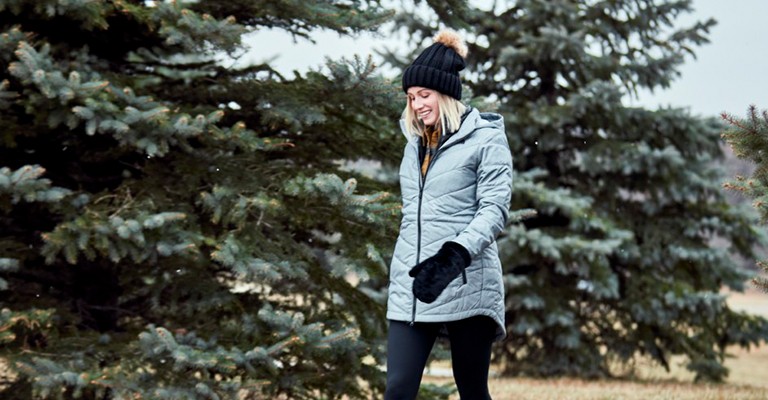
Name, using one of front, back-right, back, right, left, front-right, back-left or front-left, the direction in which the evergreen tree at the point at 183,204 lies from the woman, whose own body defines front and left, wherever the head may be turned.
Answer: right

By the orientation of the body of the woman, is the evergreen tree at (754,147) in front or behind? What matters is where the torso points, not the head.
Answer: behind

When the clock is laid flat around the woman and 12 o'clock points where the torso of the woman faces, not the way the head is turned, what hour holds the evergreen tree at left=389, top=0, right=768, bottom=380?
The evergreen tree is roughly at 5 o'clock from the woman.

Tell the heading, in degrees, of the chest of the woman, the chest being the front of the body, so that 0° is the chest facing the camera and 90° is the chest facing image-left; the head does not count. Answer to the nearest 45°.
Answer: approximately 45°
